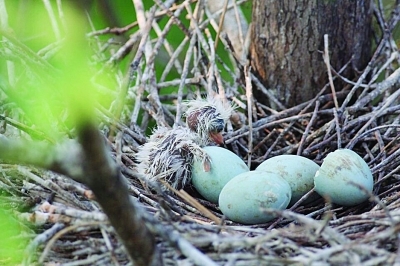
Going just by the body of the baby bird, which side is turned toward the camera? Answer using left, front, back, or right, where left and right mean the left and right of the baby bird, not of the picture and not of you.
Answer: right
